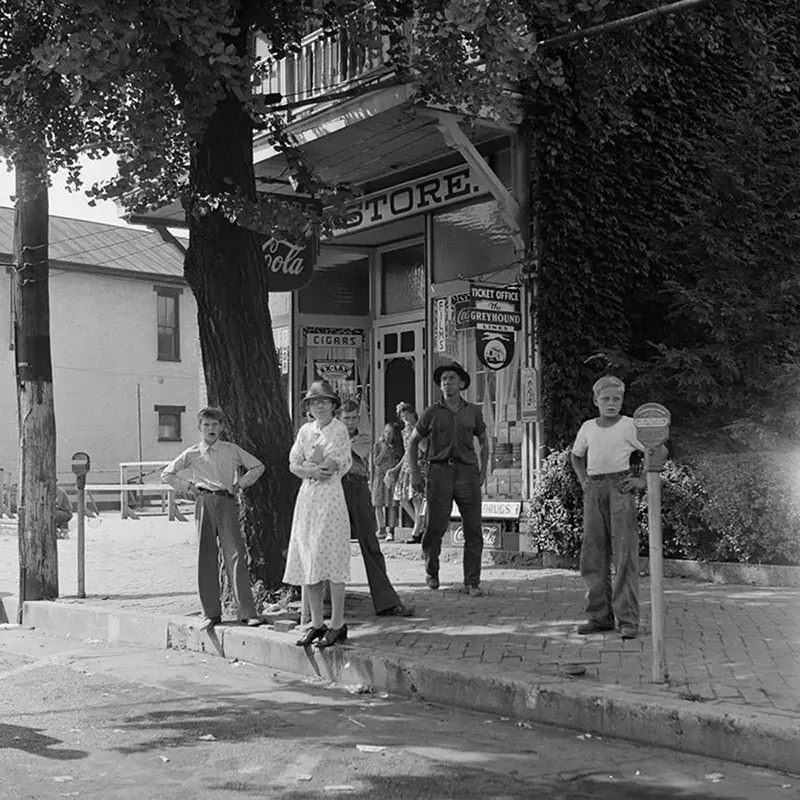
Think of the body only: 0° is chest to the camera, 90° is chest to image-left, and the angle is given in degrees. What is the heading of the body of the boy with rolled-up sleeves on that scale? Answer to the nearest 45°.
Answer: approximately 0°

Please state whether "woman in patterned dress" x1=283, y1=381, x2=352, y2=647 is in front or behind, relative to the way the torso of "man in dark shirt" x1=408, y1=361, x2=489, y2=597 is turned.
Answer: in front

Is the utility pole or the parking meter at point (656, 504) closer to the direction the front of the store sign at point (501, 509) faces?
the parking meter

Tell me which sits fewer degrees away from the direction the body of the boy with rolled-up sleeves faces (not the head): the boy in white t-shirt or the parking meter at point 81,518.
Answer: the boy in white t-shirt

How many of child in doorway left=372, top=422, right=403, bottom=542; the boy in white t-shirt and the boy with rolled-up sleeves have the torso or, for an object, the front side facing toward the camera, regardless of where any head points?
3

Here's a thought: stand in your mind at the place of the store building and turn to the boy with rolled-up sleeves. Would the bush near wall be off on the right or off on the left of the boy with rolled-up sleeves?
left

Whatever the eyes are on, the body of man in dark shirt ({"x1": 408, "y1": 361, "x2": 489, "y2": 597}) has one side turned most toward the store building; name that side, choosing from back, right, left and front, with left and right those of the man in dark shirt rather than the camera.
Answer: back

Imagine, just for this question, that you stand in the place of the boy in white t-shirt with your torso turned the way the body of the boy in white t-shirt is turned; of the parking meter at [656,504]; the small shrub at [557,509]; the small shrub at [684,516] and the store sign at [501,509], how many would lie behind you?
3

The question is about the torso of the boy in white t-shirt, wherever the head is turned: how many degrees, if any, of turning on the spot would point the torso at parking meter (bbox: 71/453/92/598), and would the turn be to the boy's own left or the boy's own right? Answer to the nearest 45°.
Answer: approximately 135° to the boy's own right
